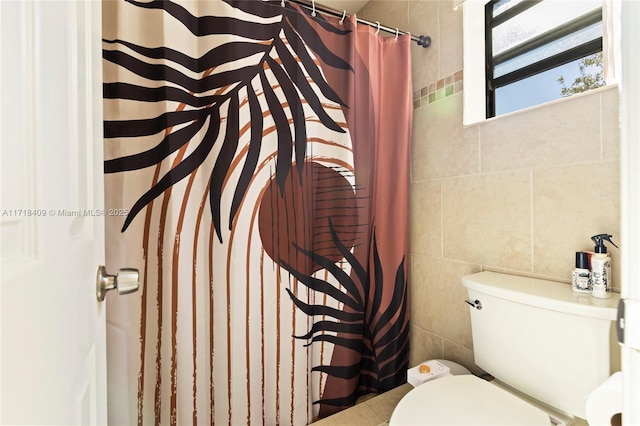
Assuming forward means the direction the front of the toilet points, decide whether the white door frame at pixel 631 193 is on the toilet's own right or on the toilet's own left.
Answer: on the toilet's own left

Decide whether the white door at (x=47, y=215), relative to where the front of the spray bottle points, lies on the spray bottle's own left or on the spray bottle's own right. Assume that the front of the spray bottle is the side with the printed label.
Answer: on the spray bottle's own right
